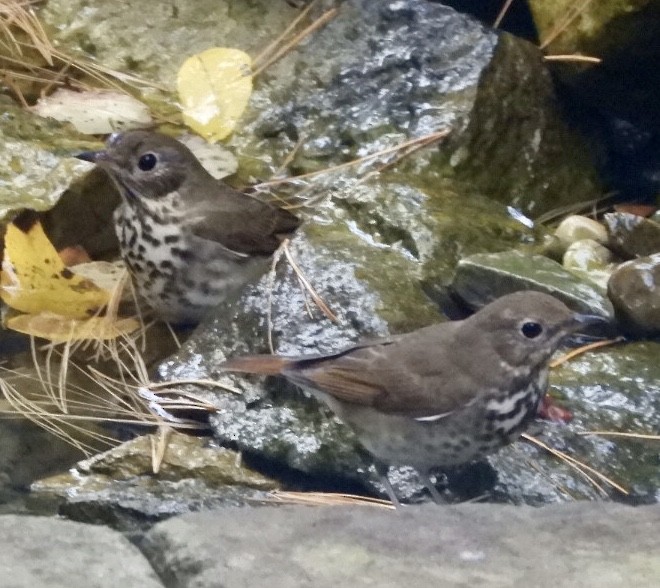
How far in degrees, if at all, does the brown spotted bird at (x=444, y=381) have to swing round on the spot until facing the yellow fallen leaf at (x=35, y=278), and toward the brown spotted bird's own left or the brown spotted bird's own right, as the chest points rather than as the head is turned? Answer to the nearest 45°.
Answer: approximately 135° to the brown spotted bird's own left

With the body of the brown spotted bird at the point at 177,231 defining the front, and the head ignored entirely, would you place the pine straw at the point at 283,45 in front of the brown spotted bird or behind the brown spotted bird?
behind

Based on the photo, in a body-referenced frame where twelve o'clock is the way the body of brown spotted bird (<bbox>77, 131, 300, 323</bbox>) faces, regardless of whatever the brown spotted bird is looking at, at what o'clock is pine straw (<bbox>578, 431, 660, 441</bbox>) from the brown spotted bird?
The pine straw is roughly at 9 o'clock from the brown spotted bird.

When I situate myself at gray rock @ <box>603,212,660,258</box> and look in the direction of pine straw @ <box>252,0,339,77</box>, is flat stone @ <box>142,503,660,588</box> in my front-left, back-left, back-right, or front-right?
back-left

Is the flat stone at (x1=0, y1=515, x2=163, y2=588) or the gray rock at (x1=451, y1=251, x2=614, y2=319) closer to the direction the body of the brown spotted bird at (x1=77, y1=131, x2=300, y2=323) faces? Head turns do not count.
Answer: the flat stone

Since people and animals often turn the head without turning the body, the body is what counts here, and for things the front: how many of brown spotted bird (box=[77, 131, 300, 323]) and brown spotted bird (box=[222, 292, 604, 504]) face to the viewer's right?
1

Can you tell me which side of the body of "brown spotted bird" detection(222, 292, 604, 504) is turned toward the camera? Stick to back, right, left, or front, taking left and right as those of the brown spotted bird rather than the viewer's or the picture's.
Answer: right

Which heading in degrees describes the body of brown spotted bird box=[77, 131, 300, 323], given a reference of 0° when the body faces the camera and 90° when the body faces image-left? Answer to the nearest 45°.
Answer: approximately 45°

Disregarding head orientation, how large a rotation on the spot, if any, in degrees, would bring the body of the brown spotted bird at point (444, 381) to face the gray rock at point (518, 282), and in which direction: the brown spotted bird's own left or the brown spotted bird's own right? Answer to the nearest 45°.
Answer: approximately 90° to the brown spotted bird's own left

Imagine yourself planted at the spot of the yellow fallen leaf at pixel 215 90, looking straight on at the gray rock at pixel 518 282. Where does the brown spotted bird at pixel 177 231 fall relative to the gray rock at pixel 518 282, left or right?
right

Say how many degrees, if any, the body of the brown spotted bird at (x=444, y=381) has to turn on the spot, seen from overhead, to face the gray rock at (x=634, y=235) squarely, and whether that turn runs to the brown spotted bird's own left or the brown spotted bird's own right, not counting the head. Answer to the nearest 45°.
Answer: approximately 45° to the brown spotted bird's own left

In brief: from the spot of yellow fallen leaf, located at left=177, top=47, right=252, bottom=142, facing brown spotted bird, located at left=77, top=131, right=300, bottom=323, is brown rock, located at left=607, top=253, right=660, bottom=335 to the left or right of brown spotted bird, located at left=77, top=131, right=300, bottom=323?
left

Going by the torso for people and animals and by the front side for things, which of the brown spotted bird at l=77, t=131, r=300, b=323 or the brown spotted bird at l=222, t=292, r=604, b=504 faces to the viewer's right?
the brown spotted bird at l=222, t=292, r=604, b=504
